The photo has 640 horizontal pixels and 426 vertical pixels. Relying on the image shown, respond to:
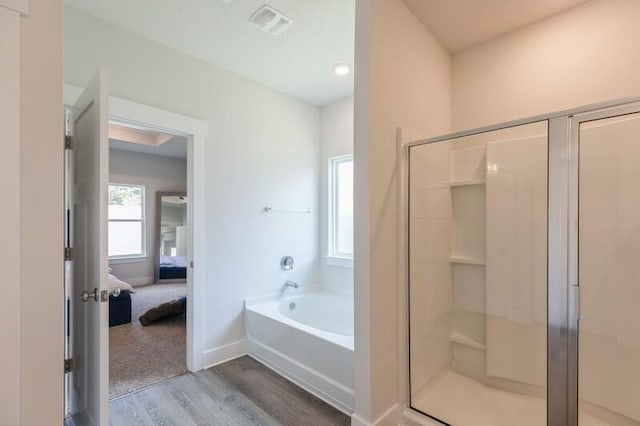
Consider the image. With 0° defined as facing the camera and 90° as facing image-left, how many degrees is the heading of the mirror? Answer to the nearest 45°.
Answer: approximately 0°

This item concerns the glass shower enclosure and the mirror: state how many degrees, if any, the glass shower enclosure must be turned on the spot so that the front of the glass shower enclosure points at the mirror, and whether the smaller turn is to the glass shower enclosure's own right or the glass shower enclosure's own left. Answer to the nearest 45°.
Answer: approximately 45° to the glass shower enclosure's own right

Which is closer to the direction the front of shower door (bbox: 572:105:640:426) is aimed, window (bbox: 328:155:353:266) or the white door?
the white door

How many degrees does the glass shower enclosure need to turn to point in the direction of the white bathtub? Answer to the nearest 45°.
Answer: approximately 45° to its right

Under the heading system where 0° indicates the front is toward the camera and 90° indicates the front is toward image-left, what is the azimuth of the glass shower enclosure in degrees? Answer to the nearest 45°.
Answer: approximately 45°

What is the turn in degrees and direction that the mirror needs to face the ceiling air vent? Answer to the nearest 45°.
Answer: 0° — it already faces it

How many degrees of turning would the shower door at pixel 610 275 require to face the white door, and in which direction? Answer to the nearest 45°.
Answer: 0° — it already faces it

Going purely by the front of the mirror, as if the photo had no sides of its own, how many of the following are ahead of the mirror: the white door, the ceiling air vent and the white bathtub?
3

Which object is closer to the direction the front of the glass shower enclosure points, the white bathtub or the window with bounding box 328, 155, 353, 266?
the white bathtub

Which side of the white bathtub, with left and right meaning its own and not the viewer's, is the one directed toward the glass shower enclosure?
left
